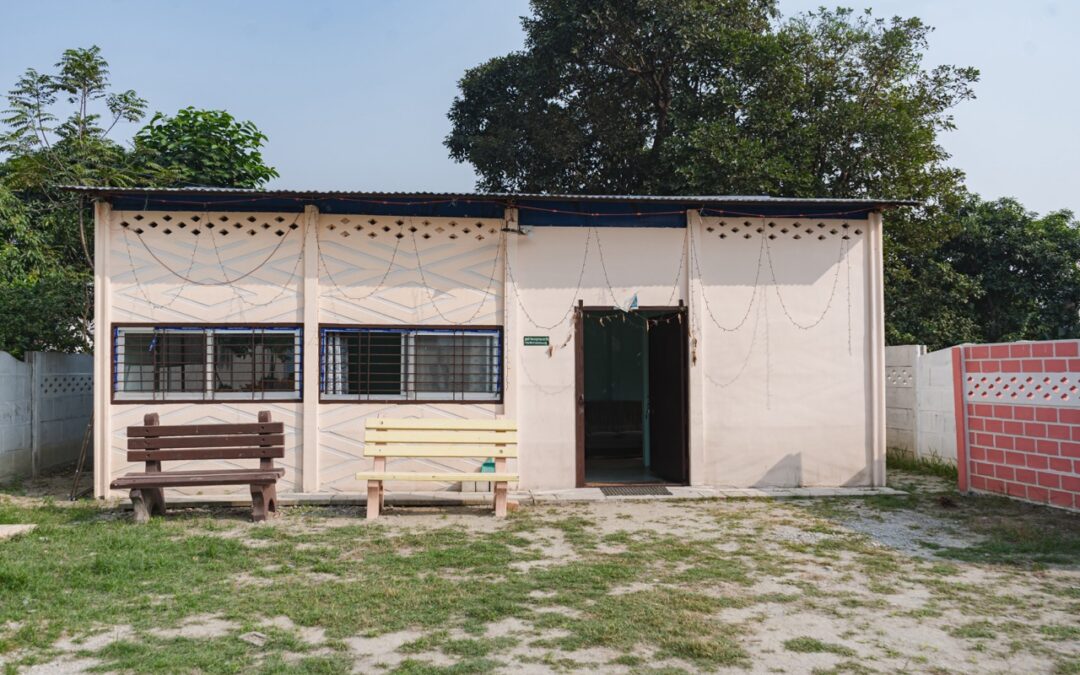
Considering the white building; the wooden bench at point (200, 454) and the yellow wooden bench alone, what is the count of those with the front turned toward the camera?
3

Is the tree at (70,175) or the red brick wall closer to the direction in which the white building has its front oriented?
the red brick wall

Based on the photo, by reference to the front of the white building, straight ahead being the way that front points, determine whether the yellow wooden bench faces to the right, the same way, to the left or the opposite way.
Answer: the same way

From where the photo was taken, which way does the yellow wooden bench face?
toward the camera

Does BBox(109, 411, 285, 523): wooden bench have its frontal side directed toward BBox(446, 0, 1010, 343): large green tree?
no

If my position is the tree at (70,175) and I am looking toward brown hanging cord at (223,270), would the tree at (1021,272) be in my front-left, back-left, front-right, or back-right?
front-left

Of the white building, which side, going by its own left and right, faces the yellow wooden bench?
front

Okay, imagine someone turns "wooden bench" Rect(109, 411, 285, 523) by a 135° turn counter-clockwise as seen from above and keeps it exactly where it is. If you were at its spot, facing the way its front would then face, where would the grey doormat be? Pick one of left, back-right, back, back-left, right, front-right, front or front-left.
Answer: front-right

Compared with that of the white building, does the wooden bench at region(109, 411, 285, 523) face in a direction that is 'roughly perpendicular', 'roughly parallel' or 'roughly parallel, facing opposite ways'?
roughly parallel

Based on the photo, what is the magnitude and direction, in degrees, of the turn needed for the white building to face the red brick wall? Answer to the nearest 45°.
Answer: approximately 90° to its left

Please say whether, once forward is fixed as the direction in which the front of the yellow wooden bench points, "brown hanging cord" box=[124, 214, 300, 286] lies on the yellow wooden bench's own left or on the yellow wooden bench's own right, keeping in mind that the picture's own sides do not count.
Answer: on the yellow wooden bench's own right

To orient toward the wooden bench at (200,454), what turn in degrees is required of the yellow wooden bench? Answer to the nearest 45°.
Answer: approximately 90° to its right

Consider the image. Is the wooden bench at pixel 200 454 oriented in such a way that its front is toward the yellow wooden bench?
no

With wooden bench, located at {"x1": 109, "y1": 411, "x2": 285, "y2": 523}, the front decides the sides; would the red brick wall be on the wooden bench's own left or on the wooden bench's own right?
on the wooden bench's own left

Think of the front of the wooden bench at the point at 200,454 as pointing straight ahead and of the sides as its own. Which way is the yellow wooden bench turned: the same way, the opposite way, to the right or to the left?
the same way
